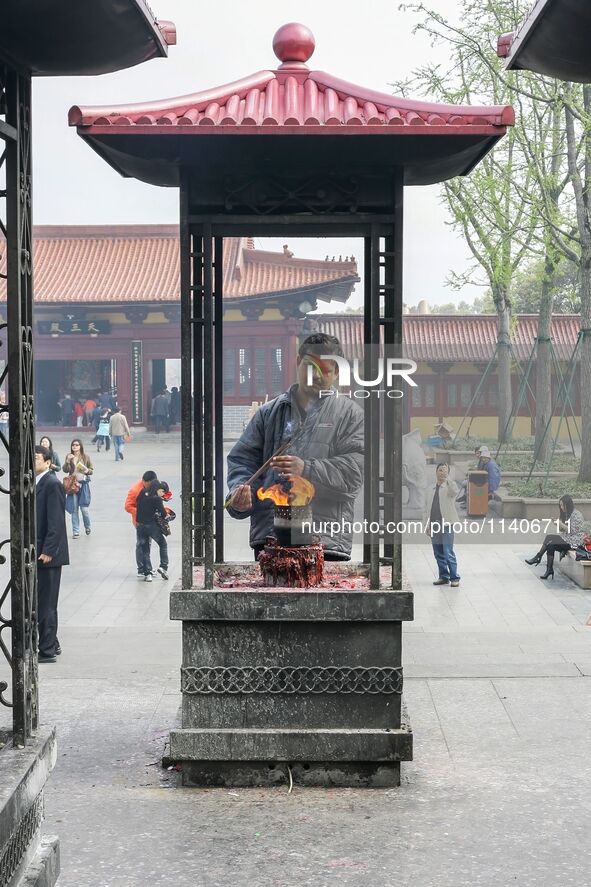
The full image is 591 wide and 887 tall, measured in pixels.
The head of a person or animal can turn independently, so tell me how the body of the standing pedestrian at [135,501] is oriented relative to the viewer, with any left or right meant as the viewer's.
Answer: facing to the right of the viewer

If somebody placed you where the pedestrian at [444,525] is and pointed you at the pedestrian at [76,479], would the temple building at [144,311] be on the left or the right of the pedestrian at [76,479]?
right

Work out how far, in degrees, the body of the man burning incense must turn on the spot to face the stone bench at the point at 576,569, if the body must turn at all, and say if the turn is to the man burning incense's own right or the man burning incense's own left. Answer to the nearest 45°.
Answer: approximately 135° to the man burning incense's own left

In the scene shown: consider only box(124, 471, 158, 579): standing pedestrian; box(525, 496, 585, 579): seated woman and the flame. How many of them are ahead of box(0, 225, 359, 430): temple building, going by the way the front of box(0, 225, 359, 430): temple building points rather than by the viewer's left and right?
3

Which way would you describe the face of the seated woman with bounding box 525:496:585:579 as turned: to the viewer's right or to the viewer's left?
to the viewer's left

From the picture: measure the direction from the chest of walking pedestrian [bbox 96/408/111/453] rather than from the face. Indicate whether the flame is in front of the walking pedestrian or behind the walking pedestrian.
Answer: behind

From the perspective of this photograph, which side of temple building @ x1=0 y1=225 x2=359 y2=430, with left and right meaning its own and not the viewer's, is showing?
front

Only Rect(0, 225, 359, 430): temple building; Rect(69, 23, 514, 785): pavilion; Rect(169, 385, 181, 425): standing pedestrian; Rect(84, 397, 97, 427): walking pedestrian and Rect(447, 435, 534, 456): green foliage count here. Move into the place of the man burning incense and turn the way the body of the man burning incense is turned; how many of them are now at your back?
4

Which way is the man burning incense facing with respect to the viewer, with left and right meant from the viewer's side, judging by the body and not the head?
facing the viewer

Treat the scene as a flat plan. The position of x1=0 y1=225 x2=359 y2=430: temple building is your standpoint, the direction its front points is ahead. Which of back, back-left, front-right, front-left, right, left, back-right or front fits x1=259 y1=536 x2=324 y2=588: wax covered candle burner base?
front
